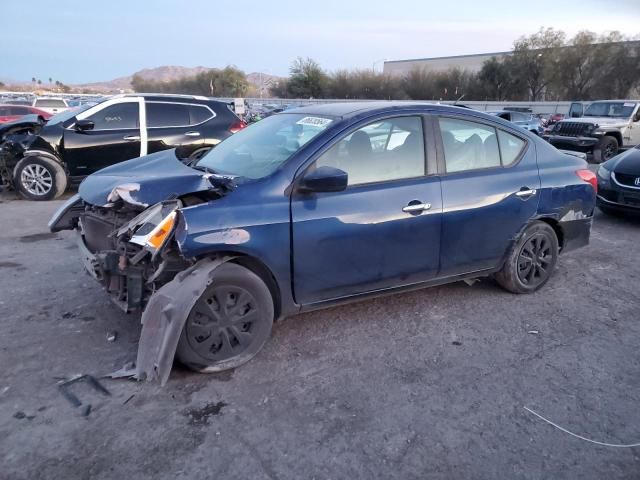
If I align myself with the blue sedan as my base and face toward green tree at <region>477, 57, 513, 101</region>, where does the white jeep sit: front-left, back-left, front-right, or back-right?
front-right

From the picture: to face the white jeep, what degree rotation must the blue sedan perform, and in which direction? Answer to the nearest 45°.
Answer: approximately 180°

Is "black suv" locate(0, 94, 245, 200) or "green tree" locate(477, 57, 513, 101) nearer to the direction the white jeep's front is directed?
the black suv

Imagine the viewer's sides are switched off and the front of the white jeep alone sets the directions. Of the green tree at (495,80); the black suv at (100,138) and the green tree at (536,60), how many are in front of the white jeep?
1

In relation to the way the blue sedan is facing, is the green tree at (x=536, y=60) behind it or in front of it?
behind

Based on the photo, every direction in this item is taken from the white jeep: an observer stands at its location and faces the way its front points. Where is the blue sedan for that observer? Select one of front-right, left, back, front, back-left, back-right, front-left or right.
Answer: front-left

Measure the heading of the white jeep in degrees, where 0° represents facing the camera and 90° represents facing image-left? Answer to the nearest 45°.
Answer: approximately 45°

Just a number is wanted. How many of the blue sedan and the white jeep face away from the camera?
0

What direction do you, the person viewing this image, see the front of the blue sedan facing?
facing the viewer and to the left of the viewer

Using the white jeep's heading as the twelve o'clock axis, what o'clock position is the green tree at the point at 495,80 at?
The green tree is roughly at 4 o'clock from the white jeep.

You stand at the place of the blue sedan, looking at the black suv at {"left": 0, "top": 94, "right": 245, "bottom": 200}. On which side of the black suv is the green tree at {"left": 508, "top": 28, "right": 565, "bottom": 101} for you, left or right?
right

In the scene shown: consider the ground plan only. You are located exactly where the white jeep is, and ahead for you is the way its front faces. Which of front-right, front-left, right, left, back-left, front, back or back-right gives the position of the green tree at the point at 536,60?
back-right

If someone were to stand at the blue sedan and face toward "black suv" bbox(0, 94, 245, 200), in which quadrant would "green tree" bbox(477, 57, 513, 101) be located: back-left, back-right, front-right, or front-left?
front-right

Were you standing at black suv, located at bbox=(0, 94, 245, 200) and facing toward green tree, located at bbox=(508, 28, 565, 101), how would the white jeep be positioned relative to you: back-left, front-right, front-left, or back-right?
front-right

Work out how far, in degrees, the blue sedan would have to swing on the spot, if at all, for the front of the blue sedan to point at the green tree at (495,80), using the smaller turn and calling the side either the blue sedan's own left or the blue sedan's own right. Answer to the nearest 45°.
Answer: approximately 135° to the blue sedan's own right
